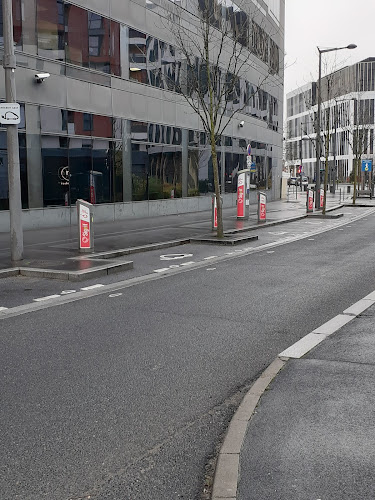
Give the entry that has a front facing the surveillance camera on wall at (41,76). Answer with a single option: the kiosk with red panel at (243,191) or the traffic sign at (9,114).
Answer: the kiosk with red panel

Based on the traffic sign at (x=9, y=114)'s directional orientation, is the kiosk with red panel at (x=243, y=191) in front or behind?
behind

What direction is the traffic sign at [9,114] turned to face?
toward the camera

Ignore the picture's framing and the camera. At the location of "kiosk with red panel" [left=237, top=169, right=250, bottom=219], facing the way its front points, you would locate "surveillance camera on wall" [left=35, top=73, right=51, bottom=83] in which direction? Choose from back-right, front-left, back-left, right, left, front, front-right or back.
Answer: front

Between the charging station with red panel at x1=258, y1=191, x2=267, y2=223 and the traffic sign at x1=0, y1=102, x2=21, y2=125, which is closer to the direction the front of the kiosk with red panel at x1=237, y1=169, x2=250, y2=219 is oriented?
the traffic sign
